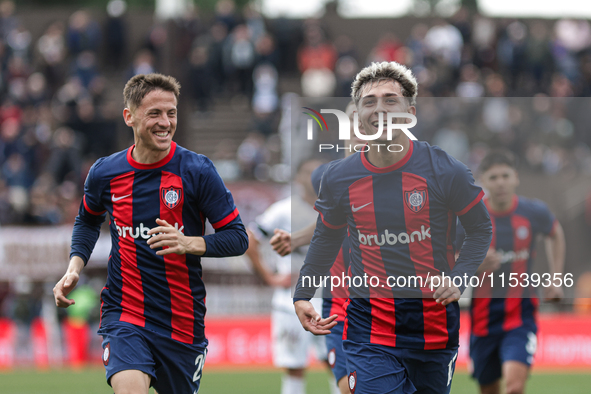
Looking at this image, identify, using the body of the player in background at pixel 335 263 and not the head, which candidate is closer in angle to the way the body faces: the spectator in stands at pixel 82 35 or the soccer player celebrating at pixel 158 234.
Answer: the soccer player celebrating

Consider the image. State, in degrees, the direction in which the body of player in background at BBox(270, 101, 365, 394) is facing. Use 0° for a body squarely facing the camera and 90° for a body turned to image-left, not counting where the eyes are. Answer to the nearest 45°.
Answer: approximately 45°

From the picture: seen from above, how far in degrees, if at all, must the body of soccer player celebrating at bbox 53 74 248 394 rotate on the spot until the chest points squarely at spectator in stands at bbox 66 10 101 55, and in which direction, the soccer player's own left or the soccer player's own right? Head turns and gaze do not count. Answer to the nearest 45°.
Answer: approximately 180°

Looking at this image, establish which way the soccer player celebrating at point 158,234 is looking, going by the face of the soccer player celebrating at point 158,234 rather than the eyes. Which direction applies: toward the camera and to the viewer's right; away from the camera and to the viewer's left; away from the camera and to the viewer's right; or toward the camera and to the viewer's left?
toward the camera and to the viewer's right

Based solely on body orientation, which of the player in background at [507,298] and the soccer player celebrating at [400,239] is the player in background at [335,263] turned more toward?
the soccer player celebrating

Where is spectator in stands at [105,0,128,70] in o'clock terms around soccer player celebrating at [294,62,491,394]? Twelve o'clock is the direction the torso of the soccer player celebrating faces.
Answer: The spectator in stands is roughly at 5 o'clock from the soccer player celebrating.
